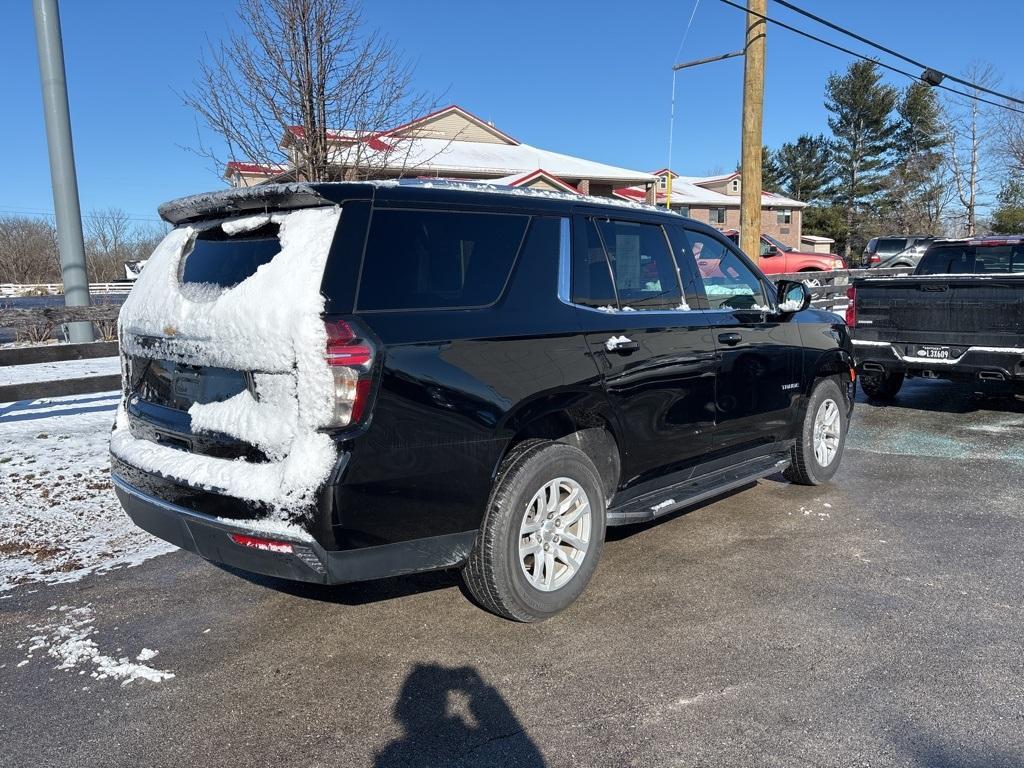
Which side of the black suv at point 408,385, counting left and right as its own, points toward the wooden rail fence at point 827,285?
front

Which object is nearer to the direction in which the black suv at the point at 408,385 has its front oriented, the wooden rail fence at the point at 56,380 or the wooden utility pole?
the wooden utility pole

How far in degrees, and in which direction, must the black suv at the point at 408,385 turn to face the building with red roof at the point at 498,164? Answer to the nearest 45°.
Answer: approximately 45° to its left

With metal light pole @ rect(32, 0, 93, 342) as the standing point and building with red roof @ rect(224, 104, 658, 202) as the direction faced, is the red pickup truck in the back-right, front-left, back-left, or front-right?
front-right

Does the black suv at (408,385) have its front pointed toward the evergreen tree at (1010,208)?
yes

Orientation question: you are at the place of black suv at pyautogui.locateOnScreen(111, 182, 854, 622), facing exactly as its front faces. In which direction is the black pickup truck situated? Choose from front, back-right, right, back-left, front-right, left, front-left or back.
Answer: front

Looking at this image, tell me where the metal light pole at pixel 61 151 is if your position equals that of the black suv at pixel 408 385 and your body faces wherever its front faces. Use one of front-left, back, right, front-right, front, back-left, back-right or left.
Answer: left

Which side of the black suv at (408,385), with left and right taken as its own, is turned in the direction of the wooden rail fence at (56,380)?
left

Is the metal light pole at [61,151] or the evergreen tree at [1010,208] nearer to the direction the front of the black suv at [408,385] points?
the evergreen tree

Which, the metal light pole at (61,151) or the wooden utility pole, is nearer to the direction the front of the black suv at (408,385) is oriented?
the wooden utility pole

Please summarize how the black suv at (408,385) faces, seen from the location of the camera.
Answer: facing away from the viewer and to the right of the viewer

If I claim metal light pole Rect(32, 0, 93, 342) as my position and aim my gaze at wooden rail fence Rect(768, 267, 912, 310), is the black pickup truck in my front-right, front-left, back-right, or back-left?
front-right
